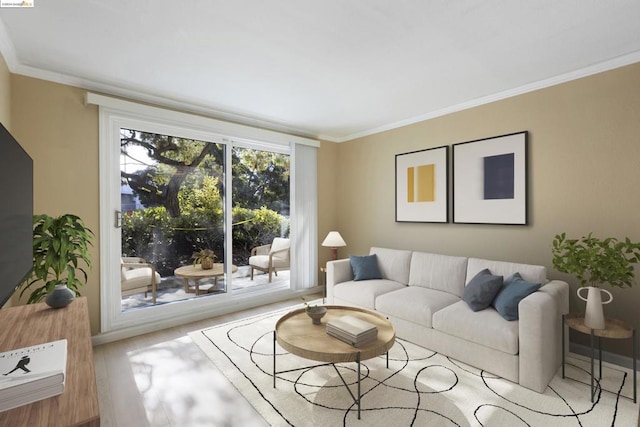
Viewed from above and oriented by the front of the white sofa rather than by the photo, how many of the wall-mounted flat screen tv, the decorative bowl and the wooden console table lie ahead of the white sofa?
3

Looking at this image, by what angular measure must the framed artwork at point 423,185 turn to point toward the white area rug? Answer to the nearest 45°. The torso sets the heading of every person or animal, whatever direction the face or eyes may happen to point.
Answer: approximately 45° to its left

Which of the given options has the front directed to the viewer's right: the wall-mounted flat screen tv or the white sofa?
the wall-mounted flat screen tv

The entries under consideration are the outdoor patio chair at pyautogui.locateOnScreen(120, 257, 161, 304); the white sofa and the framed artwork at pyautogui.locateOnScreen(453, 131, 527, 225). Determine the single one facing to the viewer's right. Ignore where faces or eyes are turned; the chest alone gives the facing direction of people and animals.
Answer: the outdoor patio chair

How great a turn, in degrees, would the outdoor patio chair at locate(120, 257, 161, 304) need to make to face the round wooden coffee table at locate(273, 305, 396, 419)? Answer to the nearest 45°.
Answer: approximately 45° to its right

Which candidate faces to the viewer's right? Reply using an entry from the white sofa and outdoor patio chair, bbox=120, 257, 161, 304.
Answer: the outdoor patio chair

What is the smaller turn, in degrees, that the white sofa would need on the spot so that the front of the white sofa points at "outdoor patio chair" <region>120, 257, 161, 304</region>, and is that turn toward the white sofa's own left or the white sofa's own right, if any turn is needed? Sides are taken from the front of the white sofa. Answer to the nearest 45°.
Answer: approximately 45° to the white sofa's own right

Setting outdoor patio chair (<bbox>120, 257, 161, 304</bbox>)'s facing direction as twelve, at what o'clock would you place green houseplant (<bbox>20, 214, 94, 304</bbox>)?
The green houseplant is roughly at 4 o'clock from the outdoor patio chair.

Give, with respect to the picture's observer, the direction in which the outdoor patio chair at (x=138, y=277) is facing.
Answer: facing to the right of the viewer

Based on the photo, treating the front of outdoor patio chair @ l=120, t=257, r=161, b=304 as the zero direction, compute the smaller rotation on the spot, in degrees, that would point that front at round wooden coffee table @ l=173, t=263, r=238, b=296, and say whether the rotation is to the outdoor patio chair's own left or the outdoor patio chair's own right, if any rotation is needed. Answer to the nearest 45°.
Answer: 0° — it already faces it

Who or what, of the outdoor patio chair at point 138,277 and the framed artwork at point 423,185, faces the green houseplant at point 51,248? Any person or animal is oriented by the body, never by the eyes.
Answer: the framed artwork

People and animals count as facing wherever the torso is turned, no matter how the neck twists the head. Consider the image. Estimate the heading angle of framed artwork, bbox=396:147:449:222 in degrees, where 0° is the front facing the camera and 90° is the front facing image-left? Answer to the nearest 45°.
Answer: approximately 45°

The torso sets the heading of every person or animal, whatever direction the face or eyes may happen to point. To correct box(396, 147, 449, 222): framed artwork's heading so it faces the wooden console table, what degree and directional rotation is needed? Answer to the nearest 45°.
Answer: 0° — it already faces it
